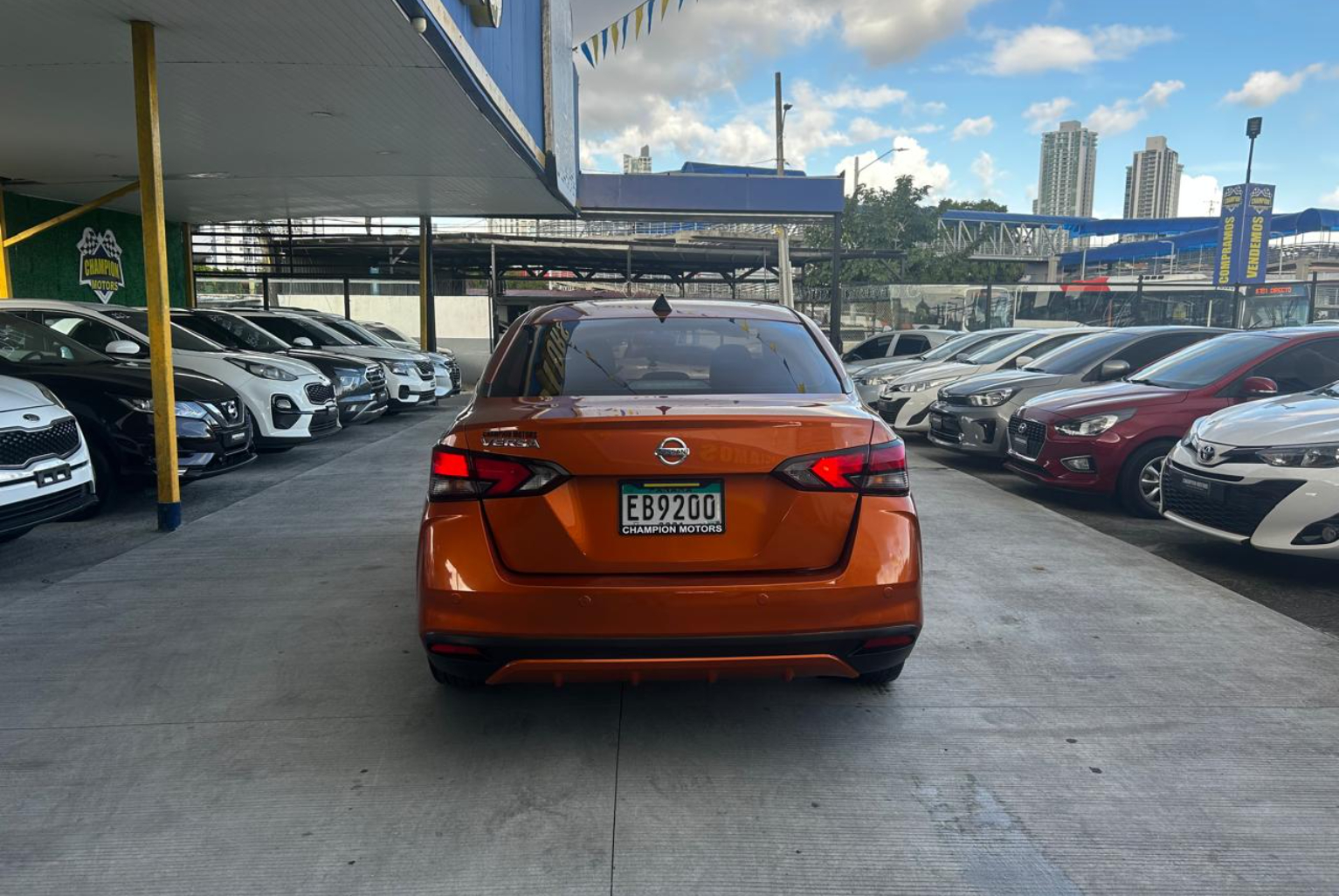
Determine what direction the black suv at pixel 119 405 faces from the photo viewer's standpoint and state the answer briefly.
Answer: facing the viewer and to the right of the viewer

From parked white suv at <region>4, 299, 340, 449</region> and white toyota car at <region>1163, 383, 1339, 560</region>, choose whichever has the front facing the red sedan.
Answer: the parked white suv

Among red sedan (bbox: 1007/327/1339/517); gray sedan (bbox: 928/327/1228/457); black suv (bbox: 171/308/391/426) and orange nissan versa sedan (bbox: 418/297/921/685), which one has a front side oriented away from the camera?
the orange nissan versa sedan

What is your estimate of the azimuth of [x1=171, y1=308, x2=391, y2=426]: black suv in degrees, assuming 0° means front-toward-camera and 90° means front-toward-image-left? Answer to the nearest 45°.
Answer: approximately 315°

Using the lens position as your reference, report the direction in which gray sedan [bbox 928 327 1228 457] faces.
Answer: facing the viewer and to the left of the viewer

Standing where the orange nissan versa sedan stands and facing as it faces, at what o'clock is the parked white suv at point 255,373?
The parked white suv is roughly at 11 o'clock from the orange nissan versa sedan.

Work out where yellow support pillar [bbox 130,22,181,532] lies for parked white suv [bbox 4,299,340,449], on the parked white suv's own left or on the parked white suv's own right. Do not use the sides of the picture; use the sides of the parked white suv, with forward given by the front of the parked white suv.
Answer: on the parked white suv's own right

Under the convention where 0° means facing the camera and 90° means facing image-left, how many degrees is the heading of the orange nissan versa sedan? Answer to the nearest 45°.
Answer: approximately 180°

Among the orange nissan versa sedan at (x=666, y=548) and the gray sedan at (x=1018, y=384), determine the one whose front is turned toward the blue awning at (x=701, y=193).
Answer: the orange nissan versa sedan

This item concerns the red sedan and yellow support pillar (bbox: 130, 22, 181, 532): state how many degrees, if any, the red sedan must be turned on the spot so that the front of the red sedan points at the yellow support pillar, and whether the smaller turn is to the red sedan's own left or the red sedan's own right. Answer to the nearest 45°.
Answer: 0° — it already faces it

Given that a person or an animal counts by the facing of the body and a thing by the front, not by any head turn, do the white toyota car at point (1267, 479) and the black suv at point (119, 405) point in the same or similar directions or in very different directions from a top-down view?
very different directions

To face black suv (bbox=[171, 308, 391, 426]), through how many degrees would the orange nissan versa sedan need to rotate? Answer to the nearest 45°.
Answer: approximately 45° to its left

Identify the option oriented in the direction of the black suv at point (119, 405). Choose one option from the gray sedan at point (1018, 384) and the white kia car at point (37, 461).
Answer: the gray sedan

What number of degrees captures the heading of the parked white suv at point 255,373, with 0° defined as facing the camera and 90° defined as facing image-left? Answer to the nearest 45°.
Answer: approximately 315°
